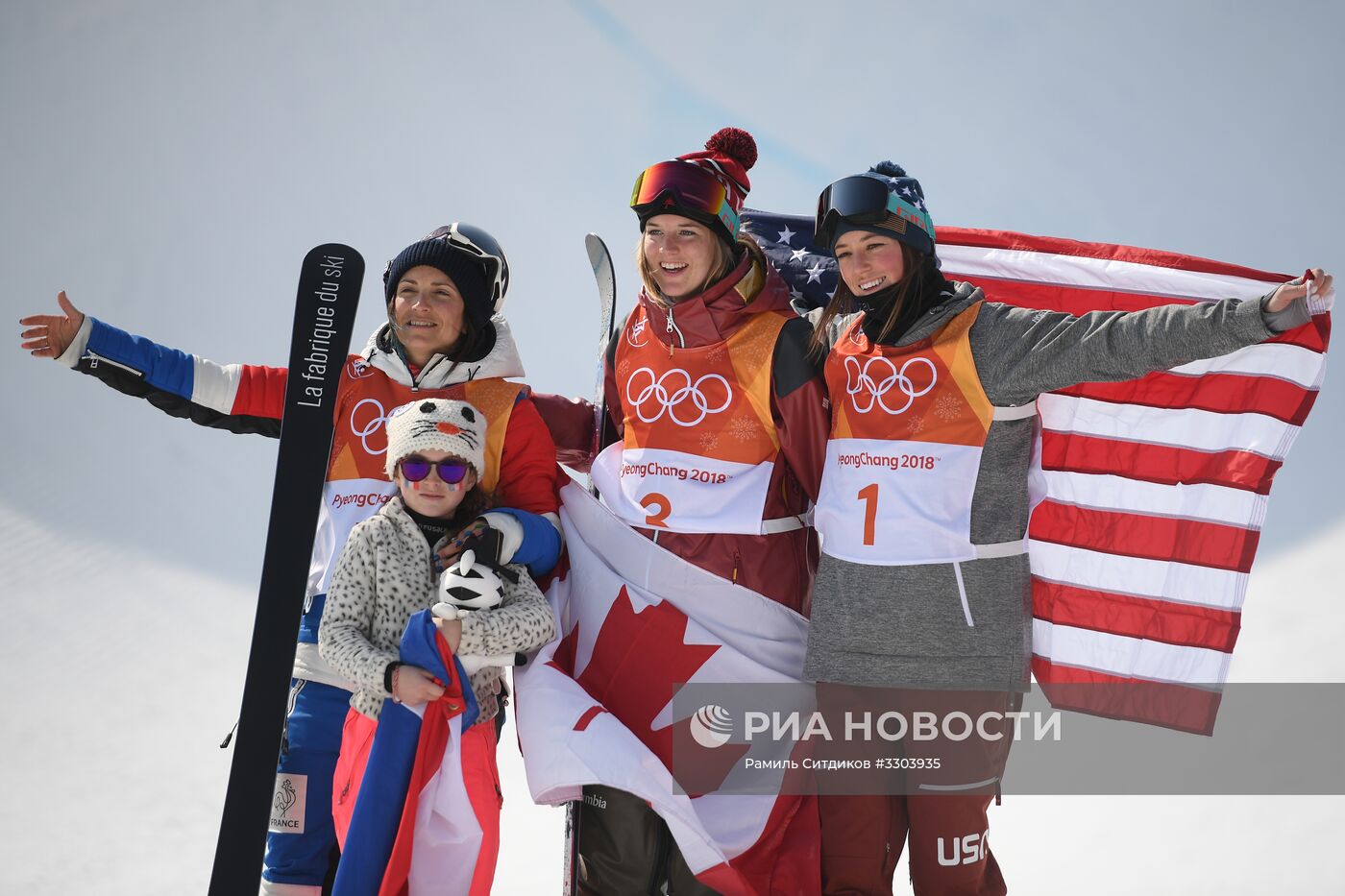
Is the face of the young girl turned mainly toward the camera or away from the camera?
toward the camera

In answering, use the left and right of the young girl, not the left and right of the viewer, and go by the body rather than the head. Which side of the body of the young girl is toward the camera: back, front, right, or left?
front

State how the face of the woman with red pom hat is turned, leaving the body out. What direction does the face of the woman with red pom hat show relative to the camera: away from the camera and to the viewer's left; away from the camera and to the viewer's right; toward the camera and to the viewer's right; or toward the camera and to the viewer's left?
toward the camera and to the viewer's left

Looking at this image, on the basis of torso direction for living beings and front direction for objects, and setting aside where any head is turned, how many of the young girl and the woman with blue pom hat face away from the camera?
0

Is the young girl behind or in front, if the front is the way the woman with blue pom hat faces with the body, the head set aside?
in front

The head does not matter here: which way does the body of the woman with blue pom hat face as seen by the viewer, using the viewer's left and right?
facing the viewer and to the left of the viewer

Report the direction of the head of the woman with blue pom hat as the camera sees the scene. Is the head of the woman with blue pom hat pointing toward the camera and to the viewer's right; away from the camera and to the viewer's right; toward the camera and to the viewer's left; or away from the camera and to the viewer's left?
toward the camera and to the viewer's left

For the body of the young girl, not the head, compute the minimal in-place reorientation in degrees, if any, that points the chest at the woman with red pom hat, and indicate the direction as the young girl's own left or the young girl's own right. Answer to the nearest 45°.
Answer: approximately 90° to the young girl's own left

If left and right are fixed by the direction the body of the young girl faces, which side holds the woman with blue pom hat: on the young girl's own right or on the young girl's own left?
on the young girl's own left

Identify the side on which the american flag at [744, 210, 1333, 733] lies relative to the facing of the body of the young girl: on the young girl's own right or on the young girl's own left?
on the young girl's own left
